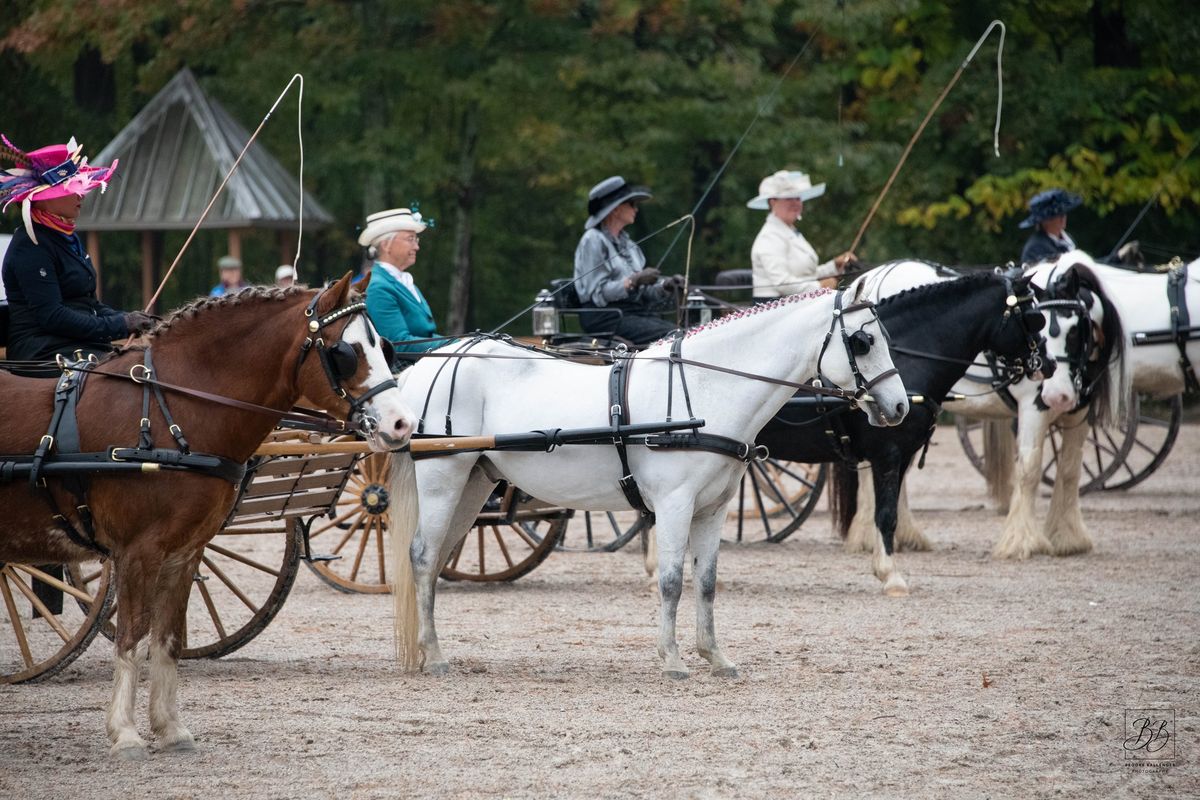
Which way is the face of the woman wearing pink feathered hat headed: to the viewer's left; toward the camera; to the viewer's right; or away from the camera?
to the viewer's right

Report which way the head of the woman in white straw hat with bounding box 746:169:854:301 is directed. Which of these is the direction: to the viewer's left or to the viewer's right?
to the viewer's right

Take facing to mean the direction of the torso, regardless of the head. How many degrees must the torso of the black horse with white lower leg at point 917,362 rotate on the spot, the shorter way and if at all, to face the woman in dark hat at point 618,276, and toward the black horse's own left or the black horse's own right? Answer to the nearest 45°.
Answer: approximately 180°

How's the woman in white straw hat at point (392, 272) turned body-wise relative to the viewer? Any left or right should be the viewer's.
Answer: facing to the right of the viewer

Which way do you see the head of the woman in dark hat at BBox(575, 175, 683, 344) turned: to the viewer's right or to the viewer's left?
to the viewer's right

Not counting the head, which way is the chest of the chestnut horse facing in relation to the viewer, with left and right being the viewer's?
facing to the right of the viewer

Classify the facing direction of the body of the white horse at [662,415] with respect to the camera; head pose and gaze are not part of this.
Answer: to the viewer's right

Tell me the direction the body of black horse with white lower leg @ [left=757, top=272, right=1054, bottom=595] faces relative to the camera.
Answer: to the viewer's right

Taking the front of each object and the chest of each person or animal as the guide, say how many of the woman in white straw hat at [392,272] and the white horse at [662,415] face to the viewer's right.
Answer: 2
